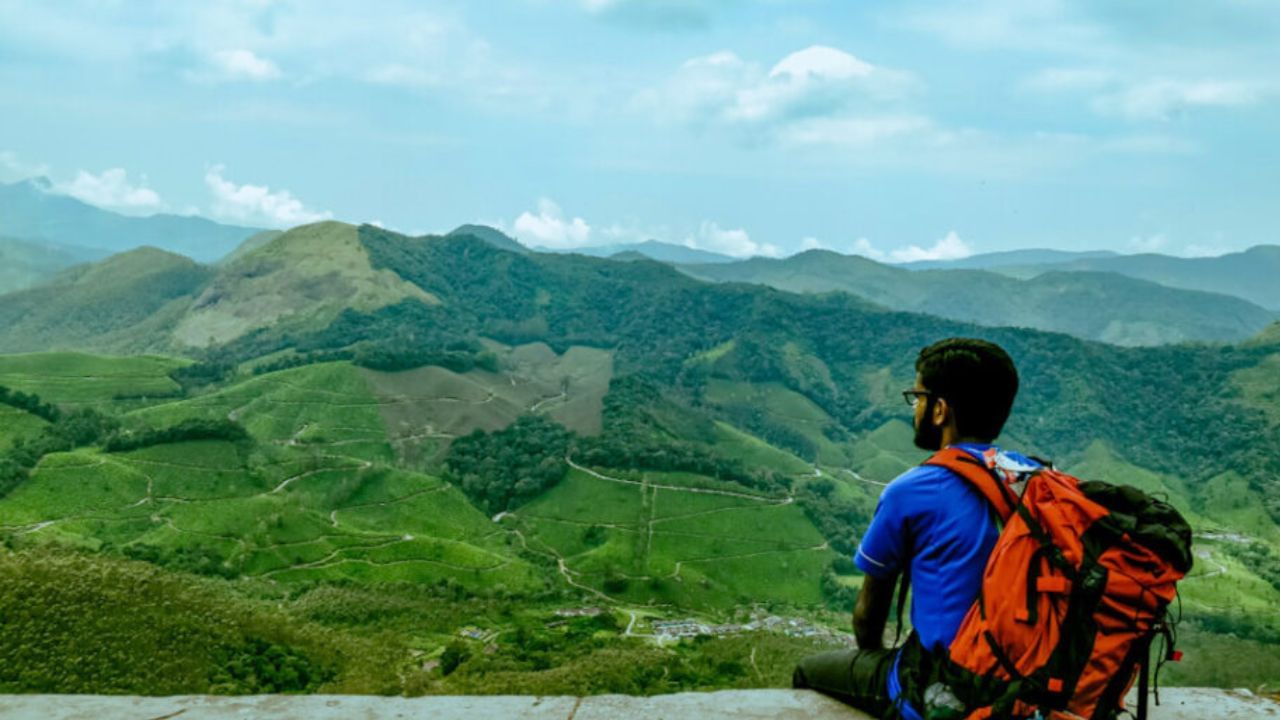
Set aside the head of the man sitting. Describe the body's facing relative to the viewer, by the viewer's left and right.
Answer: facing away from the viewer and to the left of the viewer

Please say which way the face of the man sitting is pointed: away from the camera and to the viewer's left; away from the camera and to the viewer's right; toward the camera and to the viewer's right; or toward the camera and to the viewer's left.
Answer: away from the camera and to the viewer's left
